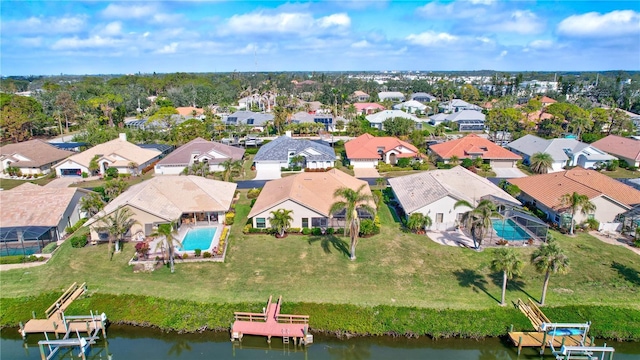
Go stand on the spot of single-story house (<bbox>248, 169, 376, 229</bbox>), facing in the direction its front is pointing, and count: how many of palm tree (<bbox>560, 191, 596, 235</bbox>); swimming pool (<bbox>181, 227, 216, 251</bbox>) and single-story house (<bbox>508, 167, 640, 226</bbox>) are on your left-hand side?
1

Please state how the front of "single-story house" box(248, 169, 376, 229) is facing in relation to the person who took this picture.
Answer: facing away from the viewer

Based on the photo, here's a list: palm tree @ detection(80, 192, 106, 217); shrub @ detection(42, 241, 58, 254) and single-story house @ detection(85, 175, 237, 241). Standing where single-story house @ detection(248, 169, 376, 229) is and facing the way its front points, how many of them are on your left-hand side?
3

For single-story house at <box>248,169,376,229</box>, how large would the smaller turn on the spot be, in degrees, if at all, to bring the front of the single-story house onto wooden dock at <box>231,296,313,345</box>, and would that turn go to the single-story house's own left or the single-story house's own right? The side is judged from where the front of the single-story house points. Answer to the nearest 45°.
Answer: approximately 180°

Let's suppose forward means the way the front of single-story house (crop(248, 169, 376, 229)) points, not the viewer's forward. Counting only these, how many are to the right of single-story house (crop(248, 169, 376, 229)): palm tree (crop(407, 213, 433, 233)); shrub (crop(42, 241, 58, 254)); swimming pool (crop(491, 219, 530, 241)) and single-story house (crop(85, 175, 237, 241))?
2

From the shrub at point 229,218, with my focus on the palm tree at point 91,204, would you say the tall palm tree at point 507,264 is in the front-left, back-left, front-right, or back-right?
back-left

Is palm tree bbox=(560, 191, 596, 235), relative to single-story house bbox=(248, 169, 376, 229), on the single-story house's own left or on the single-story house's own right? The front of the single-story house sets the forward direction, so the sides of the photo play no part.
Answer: on the single-story house's own right

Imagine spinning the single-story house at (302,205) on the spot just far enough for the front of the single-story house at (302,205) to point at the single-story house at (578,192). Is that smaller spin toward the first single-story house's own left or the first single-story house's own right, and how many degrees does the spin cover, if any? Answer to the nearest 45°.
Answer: approximately 90° to the first single-story house's own right

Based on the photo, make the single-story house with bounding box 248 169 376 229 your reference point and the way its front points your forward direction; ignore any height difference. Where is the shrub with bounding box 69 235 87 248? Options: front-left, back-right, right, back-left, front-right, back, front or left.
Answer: left

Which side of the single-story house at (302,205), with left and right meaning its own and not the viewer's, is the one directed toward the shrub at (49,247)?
left

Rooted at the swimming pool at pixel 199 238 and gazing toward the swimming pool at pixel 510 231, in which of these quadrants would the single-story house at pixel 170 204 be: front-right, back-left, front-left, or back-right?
back-left
